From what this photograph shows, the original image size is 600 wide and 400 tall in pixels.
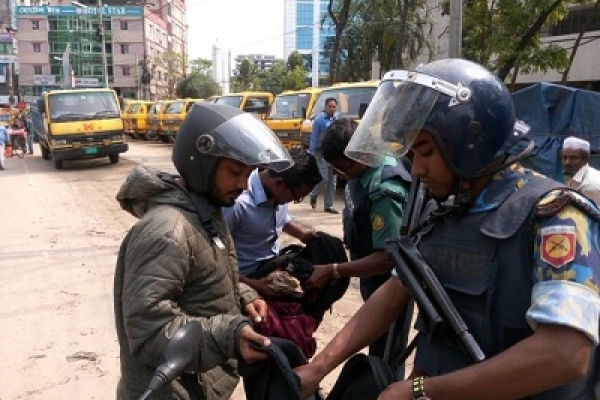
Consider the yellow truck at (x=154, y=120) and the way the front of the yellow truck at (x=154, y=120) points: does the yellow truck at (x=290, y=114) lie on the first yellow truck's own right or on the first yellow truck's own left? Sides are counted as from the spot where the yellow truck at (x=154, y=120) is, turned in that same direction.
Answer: on the first yellow truck's own left

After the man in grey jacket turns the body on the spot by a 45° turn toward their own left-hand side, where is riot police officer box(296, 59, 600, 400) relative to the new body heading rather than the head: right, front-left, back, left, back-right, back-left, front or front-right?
right

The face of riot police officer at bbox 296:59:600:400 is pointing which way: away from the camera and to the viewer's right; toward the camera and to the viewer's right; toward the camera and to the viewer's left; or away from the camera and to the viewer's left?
toward the camera and to the viewer's left

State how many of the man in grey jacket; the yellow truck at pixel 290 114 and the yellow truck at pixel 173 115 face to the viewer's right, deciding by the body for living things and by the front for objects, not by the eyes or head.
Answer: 1

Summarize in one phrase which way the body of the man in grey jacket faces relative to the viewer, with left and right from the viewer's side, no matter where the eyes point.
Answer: facing to the right of the viewer

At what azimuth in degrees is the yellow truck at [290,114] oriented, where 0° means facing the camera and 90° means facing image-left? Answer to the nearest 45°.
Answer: approximately 45°

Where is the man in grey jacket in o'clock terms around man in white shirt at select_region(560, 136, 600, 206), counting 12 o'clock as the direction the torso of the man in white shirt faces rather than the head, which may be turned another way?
The man in grey jacket is roughly at 11 o'clock from the man in white shirt.

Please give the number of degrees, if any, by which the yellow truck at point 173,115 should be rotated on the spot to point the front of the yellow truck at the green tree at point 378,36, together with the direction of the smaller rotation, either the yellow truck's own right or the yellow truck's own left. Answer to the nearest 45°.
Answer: approximately 180°

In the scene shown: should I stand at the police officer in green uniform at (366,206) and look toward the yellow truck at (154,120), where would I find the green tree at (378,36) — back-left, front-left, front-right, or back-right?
front-right

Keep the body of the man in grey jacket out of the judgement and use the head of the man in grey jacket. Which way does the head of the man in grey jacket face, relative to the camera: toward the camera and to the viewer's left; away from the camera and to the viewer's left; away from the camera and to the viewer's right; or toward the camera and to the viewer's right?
toward the camera and to the viewer's right

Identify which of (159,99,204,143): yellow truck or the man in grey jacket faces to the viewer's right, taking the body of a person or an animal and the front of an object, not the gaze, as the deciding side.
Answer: the man in grey jacket

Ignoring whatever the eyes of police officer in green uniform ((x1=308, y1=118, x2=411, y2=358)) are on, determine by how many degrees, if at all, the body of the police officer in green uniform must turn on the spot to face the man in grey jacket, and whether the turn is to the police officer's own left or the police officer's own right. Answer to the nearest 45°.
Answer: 0° — they already face them

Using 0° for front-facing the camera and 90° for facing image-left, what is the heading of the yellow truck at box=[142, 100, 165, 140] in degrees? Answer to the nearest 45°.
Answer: approximately 45°

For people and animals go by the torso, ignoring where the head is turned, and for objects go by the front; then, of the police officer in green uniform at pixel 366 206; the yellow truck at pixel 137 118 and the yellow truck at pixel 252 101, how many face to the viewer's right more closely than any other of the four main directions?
0

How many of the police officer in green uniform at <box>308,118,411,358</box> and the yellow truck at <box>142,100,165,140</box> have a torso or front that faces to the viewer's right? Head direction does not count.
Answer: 0

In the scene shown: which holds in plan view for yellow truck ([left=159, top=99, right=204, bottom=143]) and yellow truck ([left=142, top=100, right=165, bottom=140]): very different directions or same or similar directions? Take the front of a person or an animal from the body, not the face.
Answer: same or similar directions

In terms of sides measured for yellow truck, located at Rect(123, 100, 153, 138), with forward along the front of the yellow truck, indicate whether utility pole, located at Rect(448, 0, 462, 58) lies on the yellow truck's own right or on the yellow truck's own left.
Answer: on the yellow truck's own left
